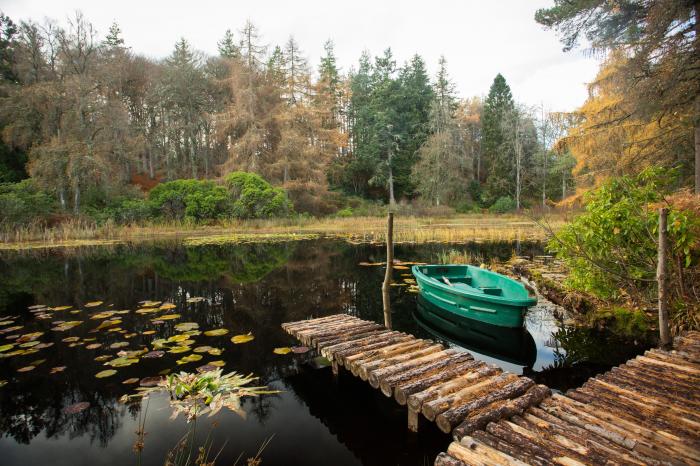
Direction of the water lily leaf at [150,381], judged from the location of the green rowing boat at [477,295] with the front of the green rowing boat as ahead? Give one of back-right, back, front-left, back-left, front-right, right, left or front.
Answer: right

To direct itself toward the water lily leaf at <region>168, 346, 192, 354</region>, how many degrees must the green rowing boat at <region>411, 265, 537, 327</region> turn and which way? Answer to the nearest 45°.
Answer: approximately 90° to its right

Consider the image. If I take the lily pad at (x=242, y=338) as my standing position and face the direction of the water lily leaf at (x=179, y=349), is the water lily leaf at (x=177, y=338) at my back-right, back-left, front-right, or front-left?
front-right

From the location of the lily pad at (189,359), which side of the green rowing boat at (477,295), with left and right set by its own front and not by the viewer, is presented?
right

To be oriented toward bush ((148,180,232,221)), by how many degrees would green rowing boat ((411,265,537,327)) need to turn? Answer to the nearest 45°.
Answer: approximately 180°

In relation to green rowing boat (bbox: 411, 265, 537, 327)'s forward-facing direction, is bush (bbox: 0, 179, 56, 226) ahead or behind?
behind

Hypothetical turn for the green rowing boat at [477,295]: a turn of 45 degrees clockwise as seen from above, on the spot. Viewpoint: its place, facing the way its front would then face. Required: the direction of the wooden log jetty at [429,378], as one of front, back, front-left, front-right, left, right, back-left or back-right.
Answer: front

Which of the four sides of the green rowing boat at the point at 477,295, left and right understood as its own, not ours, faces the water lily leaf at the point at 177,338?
right

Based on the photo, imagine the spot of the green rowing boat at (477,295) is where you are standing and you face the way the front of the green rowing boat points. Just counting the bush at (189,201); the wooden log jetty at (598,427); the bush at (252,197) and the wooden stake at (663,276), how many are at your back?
2

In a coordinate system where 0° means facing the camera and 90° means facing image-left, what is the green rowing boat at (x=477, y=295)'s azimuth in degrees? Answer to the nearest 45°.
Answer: approximately 315°

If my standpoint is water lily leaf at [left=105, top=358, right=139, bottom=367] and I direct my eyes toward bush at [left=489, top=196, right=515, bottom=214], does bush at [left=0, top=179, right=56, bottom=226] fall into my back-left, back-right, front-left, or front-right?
front-left

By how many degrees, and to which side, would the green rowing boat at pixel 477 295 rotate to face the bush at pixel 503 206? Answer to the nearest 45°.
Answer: approximately 135° to its left
